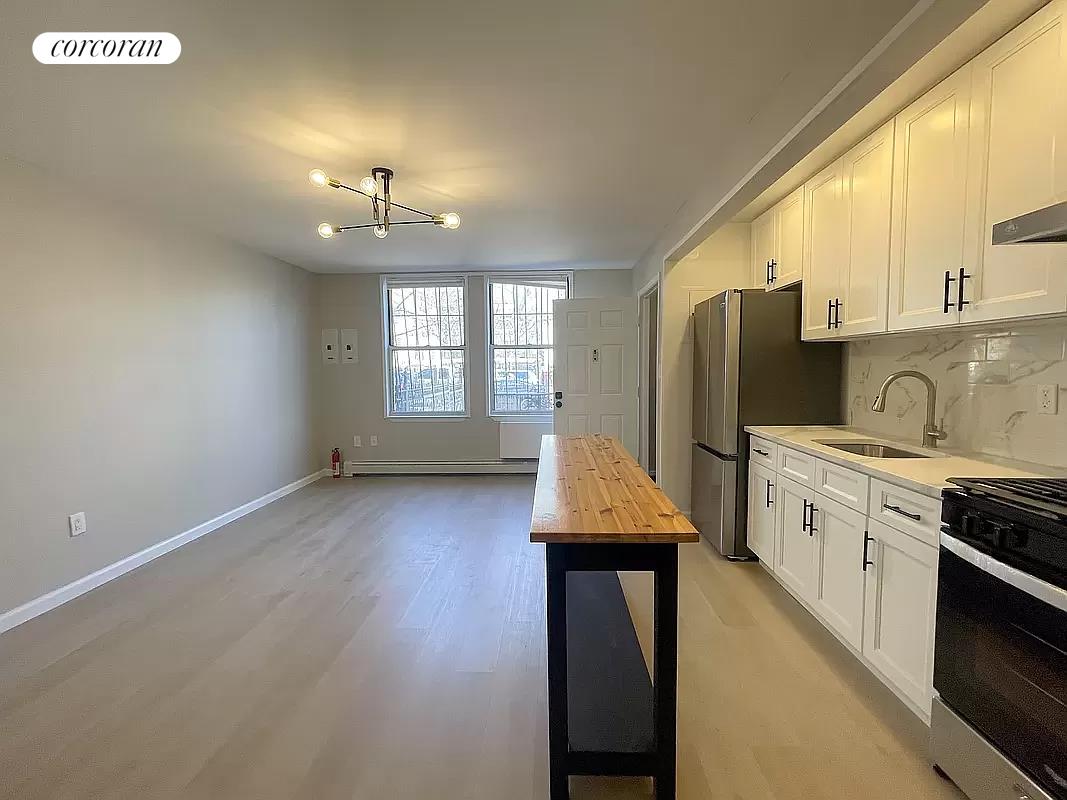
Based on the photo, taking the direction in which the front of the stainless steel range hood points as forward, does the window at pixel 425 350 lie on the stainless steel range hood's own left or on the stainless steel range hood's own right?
on the stainless steel range hood's own right

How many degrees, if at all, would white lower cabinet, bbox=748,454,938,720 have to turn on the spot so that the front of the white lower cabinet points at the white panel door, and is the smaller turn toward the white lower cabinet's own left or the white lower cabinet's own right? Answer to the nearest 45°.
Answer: approximately 90° to the white lower cabinet's own right

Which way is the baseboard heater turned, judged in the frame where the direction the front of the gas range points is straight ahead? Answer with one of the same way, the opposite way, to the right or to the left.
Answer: to the left

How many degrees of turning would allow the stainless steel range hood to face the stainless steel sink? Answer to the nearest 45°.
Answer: approximately 90° to its right

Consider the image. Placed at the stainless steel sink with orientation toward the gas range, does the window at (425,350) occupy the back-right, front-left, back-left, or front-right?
back-right

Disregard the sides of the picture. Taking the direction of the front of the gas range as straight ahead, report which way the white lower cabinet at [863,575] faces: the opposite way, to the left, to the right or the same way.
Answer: the same way

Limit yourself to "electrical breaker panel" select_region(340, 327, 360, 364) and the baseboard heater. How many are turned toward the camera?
2

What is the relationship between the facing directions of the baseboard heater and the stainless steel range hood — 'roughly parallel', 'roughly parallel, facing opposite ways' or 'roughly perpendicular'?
roughly perpendicular

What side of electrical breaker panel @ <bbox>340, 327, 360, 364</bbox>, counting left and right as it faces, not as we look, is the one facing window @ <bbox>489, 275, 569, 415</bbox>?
left

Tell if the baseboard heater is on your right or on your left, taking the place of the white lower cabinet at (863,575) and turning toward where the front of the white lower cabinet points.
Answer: on your right

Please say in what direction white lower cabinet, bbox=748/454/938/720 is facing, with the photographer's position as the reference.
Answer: facing the viewer and to the left of the viewer

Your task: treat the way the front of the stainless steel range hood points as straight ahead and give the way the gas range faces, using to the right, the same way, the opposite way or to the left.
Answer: the same way

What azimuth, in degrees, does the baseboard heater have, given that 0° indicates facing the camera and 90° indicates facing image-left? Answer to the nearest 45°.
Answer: approximately 0°

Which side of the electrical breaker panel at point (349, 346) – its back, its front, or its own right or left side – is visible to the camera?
front

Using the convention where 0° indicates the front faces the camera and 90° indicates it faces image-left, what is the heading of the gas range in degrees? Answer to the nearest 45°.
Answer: approximately 45°

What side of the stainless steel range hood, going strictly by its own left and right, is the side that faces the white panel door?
right
